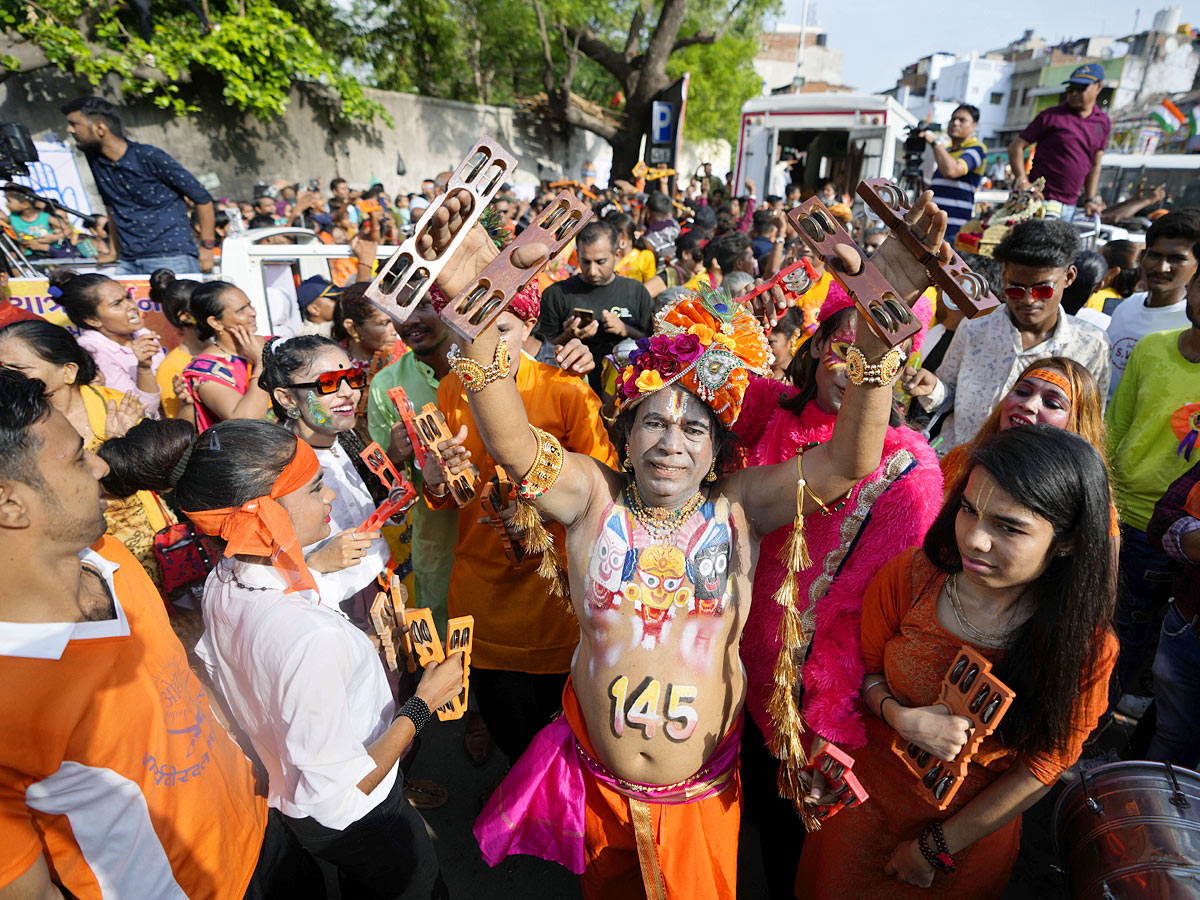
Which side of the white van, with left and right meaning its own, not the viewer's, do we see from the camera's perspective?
back

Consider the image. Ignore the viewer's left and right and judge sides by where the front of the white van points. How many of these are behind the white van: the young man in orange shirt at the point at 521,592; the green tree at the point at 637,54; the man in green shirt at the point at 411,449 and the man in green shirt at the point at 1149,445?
3

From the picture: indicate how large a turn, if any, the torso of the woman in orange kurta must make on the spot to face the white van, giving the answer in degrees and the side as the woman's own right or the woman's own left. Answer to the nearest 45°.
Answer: approximately 135° to the woman's own right

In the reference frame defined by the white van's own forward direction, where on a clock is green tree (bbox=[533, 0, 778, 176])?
The green tree is roughly at 11 o'clock from the white van.

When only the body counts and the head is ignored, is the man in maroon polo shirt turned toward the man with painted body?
yes

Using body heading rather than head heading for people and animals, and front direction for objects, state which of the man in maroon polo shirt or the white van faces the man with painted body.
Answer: the man in maroon polo shirt

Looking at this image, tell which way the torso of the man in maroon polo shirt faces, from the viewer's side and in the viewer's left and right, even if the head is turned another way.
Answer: facing the viewer

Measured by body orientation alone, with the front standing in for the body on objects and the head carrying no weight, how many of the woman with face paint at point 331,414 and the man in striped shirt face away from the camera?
0

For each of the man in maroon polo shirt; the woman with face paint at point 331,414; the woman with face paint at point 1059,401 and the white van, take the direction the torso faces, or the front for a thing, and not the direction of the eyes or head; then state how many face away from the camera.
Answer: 1

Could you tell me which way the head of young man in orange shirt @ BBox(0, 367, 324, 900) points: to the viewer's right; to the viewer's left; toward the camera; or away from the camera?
to the viewer's right

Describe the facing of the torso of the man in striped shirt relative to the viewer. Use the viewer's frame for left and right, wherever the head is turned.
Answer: facing the viewer and to the left of the viewer

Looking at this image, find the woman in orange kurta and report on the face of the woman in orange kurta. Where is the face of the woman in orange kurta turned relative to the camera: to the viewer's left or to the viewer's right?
to the viewer's left

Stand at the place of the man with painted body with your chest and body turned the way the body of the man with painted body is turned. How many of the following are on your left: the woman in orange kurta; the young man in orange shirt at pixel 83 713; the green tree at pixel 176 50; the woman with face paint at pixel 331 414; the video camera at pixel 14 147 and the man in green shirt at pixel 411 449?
1

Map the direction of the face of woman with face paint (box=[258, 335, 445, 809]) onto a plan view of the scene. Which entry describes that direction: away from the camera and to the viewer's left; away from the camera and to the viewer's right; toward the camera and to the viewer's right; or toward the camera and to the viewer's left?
toward the camera and to the viewer's right

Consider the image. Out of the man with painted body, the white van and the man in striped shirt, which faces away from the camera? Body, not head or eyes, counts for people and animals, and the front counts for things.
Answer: the white van

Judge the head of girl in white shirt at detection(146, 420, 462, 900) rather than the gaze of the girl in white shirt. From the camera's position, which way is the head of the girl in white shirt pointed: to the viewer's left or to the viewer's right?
to the viewer's right
